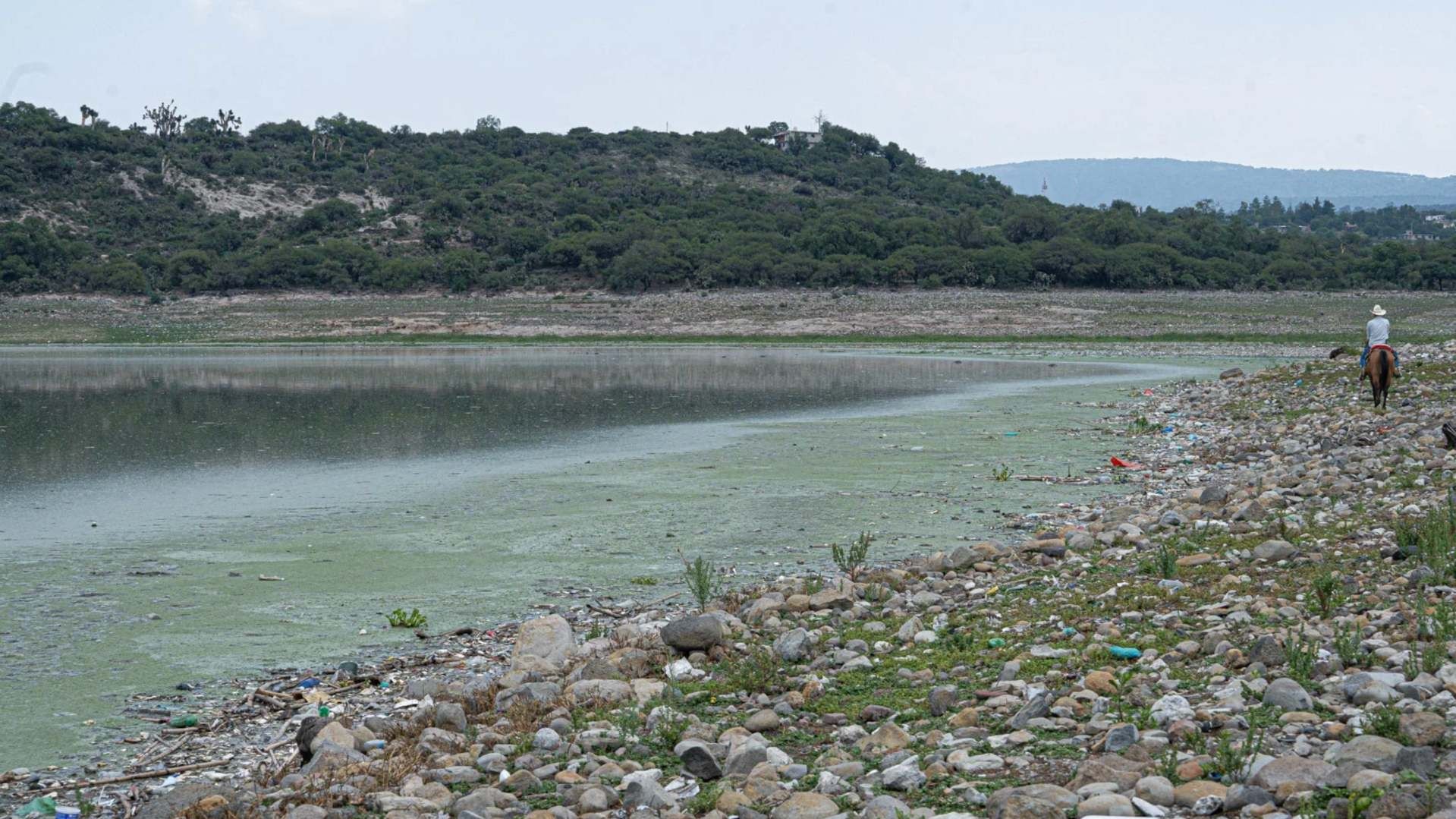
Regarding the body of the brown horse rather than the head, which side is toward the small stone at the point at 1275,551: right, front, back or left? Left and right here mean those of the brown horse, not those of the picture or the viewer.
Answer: back

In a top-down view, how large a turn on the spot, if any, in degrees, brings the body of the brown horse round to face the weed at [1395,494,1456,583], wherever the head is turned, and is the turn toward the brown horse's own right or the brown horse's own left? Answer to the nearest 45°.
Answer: approximately 180°

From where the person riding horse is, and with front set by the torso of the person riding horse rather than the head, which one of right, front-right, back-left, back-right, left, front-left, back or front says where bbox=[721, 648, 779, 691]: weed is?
back

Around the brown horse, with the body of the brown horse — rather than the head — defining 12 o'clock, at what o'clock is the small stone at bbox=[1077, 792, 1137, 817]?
The small stone is roughly at 6 o'clock from the brown horse.

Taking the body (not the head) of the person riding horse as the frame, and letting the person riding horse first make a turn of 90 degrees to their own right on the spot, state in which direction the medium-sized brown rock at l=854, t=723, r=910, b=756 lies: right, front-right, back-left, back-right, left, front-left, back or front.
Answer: right

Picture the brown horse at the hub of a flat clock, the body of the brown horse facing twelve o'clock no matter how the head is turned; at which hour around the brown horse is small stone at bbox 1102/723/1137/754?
The small stone is roughly at 6 o'clock from the brown horse.

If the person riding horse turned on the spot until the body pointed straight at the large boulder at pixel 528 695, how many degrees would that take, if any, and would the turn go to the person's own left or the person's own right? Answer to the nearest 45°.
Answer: approximately 180°

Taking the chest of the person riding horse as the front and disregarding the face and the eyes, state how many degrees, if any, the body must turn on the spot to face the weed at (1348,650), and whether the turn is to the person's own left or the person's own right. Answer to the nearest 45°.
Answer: approximately 180°

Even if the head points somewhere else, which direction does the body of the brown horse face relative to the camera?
away from the camera

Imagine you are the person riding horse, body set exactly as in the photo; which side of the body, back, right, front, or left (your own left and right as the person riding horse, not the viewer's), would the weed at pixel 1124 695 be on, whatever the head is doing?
back

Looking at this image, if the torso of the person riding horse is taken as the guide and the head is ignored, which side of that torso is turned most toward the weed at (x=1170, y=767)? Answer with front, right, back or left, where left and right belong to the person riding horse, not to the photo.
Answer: back

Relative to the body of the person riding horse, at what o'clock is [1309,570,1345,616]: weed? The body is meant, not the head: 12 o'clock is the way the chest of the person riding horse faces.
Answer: The weed is roughly at 6 o'clock from the person riding horse.

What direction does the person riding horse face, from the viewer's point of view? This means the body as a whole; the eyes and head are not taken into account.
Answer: away from the camera

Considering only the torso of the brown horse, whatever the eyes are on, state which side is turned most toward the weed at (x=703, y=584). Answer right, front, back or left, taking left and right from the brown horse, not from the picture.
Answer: back

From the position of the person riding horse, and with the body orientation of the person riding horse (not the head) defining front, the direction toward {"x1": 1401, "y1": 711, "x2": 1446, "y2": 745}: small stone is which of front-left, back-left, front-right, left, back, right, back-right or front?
back

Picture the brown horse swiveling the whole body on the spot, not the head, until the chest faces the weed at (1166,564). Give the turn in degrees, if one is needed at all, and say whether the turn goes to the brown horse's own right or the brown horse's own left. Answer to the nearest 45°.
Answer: approximately 180°

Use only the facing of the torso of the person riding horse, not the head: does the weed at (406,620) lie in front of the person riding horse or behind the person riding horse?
behind

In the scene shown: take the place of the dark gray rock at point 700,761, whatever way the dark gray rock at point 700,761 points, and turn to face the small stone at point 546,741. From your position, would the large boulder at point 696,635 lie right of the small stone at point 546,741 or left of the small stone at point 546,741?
right

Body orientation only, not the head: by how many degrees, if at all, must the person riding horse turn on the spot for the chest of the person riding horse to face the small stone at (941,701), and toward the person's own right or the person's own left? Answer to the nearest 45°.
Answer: approximately 180°

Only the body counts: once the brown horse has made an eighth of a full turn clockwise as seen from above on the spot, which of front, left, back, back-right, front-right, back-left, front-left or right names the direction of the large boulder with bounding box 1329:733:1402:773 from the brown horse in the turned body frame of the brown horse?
back-right

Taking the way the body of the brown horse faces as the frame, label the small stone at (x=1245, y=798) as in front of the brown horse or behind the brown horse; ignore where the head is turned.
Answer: behind

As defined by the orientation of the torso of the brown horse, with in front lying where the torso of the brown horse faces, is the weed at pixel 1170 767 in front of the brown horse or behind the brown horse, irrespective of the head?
behind
